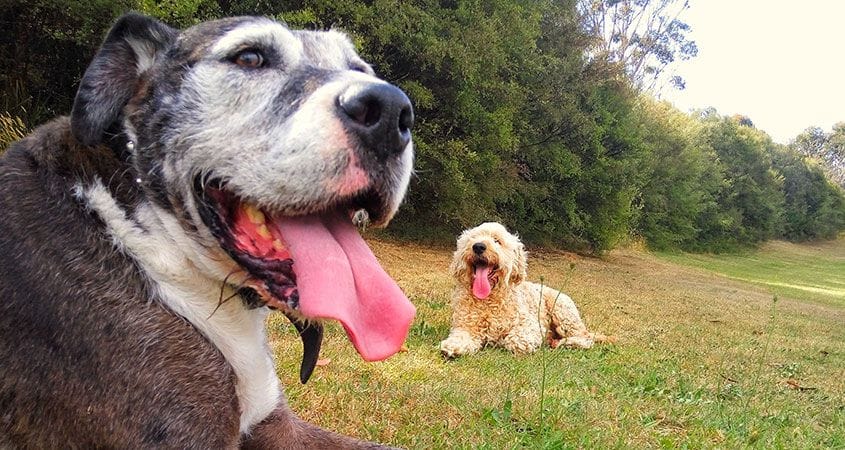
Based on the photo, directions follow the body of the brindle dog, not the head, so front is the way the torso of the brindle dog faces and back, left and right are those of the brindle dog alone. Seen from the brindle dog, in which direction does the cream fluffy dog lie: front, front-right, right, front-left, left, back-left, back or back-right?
left

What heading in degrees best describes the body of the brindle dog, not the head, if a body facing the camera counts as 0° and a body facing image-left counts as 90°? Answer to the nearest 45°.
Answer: approximately 315°

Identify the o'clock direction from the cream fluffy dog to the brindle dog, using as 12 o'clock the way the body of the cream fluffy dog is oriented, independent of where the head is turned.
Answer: The brindle dog is roughly at 11 o'clock from the cream fluffy dog.

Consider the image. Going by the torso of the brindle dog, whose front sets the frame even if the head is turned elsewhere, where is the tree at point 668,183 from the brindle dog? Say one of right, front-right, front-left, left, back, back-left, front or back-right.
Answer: left

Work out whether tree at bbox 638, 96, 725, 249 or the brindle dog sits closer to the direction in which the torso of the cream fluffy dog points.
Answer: the brindle dog

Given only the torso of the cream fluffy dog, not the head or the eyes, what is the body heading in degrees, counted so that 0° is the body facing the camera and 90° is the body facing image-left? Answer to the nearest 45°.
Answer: approximately 45°

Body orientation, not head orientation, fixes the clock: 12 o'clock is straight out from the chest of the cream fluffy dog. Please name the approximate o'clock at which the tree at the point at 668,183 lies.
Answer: The tree is roughly at 5 o'clock from the cream fluffy dog.
